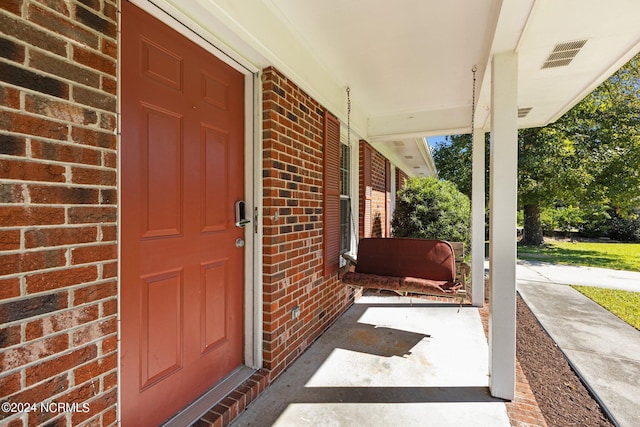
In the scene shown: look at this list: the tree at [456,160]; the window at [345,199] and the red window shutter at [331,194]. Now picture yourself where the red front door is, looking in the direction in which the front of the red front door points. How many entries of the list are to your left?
3

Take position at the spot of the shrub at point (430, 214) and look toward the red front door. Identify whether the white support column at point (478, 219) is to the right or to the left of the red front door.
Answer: left

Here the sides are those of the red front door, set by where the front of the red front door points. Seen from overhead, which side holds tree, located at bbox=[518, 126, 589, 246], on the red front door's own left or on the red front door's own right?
on the red front door's own left

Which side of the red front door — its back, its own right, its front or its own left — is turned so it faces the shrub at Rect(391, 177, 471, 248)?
left

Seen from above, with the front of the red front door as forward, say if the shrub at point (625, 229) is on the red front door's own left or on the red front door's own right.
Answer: on the red front door's own left

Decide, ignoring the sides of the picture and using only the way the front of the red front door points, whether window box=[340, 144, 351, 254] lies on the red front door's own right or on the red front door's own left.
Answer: on the red front door's own left

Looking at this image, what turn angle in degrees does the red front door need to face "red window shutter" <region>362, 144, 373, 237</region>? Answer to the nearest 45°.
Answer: approximately 90° to its left

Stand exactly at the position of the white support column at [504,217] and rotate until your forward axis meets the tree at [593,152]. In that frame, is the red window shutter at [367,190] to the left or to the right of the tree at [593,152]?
left

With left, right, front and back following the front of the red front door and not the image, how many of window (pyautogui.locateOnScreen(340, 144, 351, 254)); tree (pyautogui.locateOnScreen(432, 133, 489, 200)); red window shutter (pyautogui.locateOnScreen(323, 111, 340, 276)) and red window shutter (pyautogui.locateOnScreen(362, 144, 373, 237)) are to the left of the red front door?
4

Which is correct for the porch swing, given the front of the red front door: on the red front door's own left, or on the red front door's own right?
on the red front door's own left

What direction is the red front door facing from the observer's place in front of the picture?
facing the viewer and to the right of the viewer

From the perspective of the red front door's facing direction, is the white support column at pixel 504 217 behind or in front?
in front

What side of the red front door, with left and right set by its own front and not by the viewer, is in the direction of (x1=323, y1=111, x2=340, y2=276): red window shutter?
left

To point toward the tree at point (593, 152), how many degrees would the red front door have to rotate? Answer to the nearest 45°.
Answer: approximately 45° to its left

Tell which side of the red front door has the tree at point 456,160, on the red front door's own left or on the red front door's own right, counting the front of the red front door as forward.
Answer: on the red front door's own left
